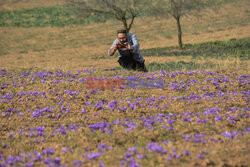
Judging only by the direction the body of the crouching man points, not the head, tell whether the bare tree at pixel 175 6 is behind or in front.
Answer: behind

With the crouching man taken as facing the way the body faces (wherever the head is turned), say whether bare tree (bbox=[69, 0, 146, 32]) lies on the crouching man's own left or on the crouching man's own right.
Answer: on the crouching man's own right

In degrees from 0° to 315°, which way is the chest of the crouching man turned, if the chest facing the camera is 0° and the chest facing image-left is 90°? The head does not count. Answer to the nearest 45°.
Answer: approximately 45°
